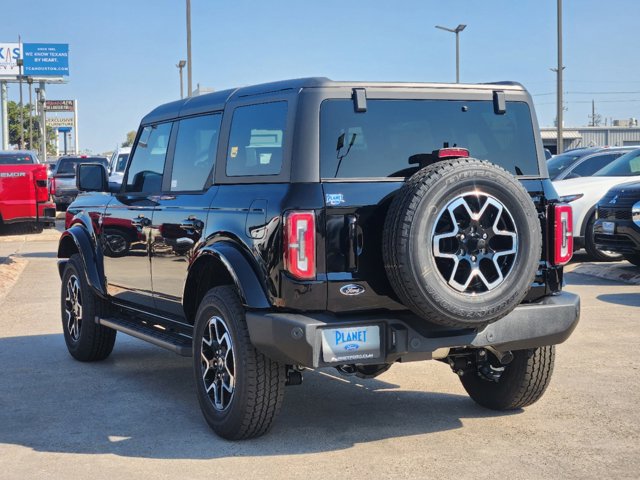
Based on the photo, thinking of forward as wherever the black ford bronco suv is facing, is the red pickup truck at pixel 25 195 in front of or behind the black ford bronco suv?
in front

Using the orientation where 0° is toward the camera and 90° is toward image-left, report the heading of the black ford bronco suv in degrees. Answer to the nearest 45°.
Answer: approximately 135°

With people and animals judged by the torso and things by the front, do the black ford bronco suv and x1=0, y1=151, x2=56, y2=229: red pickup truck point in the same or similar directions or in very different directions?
same or similar directions

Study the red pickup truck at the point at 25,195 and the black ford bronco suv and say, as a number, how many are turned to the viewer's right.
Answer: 0

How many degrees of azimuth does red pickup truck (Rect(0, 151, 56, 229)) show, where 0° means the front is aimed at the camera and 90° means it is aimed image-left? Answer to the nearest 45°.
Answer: approximately 135°

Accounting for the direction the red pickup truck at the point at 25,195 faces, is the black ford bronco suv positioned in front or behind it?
behind
